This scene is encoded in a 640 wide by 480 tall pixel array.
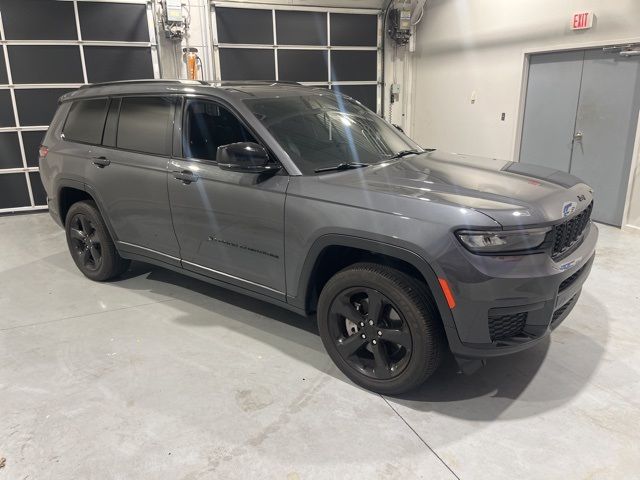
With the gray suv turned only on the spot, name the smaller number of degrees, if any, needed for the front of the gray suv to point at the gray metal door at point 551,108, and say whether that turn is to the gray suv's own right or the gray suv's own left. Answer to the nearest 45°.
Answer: approximately 90° to the gray suv's own left

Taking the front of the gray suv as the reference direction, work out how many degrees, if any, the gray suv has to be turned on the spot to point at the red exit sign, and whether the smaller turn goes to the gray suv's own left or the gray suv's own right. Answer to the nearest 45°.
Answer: approximately 90° to the gray suv's own left

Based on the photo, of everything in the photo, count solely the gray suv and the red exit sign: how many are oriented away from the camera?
0

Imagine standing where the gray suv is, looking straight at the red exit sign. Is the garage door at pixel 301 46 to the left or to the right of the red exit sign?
left

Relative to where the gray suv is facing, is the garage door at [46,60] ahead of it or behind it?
behind

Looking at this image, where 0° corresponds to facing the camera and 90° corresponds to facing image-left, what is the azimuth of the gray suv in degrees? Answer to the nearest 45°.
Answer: approximately 315°

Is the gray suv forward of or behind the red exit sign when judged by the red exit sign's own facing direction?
forward

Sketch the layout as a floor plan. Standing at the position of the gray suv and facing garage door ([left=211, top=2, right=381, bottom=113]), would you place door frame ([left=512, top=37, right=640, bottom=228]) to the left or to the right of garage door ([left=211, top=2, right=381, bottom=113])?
right

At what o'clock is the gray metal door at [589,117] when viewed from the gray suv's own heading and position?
The gray metal door is roughly at 9 o'clock from the gray suv.

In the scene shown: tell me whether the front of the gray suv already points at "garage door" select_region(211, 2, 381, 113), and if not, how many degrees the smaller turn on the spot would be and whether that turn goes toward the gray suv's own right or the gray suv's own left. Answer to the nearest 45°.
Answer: approximately 135° to the gray suv's own left

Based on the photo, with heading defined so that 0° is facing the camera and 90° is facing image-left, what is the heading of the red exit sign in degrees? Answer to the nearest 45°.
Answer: approximately 45°
